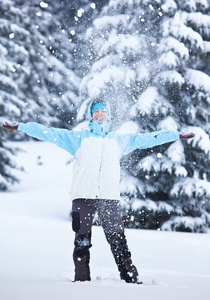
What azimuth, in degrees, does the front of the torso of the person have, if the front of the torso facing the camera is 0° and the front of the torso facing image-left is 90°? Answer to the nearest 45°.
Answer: approximately 0°

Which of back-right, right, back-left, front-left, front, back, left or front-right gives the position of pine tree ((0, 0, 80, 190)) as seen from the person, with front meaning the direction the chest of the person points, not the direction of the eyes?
back

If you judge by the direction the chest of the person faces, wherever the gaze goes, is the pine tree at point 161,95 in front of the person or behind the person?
behind
